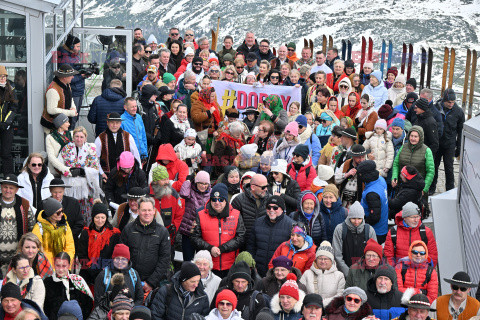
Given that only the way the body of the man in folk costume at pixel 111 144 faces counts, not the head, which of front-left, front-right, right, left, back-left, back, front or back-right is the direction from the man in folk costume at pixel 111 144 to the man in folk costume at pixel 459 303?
front-left

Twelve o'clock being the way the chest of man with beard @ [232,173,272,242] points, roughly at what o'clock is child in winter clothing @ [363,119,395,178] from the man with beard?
The child in winter clothing is roughly at 9 o'clock from the man with beard.

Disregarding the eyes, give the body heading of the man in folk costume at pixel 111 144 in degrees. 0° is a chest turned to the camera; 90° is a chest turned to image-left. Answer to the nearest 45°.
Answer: approximately 0°

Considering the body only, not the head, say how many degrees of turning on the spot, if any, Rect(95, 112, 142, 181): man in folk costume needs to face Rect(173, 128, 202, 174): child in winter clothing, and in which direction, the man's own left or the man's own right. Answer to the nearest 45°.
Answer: approximately 90° to the man's own left

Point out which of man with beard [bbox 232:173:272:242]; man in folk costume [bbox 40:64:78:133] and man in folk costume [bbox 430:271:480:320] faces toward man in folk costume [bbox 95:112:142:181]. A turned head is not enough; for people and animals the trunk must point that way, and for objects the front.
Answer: man in folk costume [bbox 40:64:78:133]

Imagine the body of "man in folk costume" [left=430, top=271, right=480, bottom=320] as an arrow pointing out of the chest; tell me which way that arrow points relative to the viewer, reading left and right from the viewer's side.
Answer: facing the viewer

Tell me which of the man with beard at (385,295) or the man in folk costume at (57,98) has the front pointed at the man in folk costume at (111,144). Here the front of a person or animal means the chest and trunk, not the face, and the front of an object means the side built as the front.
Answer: the man in folk costume at (57,98)

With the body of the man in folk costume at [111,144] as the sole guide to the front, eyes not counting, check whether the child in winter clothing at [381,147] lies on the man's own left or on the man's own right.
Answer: on the man's own left

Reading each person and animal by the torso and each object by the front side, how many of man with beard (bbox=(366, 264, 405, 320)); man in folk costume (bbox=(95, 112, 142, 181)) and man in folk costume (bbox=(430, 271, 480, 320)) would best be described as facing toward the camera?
3

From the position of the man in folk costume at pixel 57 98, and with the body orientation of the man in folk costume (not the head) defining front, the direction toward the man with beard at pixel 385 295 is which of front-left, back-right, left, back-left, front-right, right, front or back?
front

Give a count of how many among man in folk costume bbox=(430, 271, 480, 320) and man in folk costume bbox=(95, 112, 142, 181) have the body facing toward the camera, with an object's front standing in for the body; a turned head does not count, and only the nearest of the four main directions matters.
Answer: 2

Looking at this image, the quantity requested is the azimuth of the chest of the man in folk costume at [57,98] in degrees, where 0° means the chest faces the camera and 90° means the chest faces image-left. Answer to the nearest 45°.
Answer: approximately 315°
